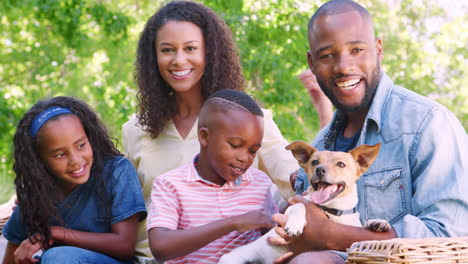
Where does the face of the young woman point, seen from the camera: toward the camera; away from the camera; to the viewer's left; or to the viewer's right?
toward the camera

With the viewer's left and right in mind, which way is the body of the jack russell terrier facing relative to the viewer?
facing the viewer

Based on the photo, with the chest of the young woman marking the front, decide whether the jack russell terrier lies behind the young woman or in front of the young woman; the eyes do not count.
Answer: in front

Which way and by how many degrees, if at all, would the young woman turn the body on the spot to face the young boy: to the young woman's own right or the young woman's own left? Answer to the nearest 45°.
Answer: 0° — they already face them

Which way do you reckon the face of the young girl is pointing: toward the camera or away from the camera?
toward the camera

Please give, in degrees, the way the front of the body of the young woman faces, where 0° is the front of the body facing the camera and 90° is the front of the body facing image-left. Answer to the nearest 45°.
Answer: approximately 0°

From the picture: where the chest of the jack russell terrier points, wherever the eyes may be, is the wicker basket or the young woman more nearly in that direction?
the wicker basket

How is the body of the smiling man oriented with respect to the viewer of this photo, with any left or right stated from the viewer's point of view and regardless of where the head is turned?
facing the viewer and to the left of the viewer

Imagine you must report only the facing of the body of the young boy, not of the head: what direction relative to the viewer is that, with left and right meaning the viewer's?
facing the viewer and to the right of the viewer

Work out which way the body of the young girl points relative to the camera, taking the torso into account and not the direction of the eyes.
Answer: toward the camera

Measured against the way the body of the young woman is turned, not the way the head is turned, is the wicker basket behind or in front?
in front

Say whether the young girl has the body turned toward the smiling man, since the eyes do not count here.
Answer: no

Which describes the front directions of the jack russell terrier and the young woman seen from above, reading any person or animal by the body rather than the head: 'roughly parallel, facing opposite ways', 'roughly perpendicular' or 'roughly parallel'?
roughly parallel

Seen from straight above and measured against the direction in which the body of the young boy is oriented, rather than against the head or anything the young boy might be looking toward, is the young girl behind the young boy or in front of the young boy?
behind

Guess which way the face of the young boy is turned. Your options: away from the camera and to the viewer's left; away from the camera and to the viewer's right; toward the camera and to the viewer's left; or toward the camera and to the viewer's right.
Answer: toward the camera and to the viewer's right

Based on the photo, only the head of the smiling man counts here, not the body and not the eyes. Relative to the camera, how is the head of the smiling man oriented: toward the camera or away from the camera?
toward the camera

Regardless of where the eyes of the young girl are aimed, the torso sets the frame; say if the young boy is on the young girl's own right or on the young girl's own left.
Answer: on the young girl's own left

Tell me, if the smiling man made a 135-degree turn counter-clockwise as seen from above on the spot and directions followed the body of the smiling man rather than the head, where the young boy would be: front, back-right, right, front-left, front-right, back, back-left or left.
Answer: back
